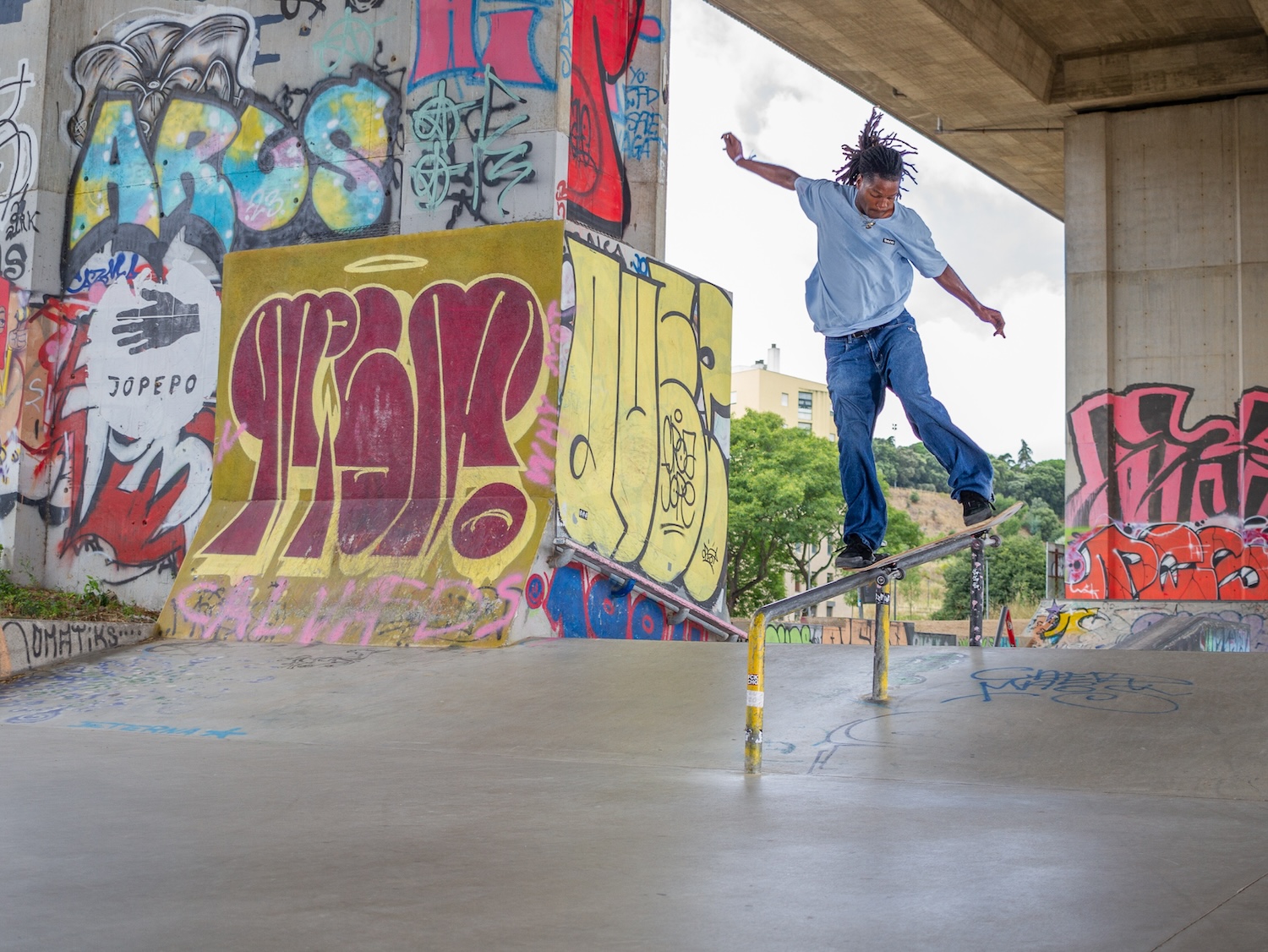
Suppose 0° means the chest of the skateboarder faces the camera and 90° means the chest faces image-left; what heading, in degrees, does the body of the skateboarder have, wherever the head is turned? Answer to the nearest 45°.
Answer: approximately 0°

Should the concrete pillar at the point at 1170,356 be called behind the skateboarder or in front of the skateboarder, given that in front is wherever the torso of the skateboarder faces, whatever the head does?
behind

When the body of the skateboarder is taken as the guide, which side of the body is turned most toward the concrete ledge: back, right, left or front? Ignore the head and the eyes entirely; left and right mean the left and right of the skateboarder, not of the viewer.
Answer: right
